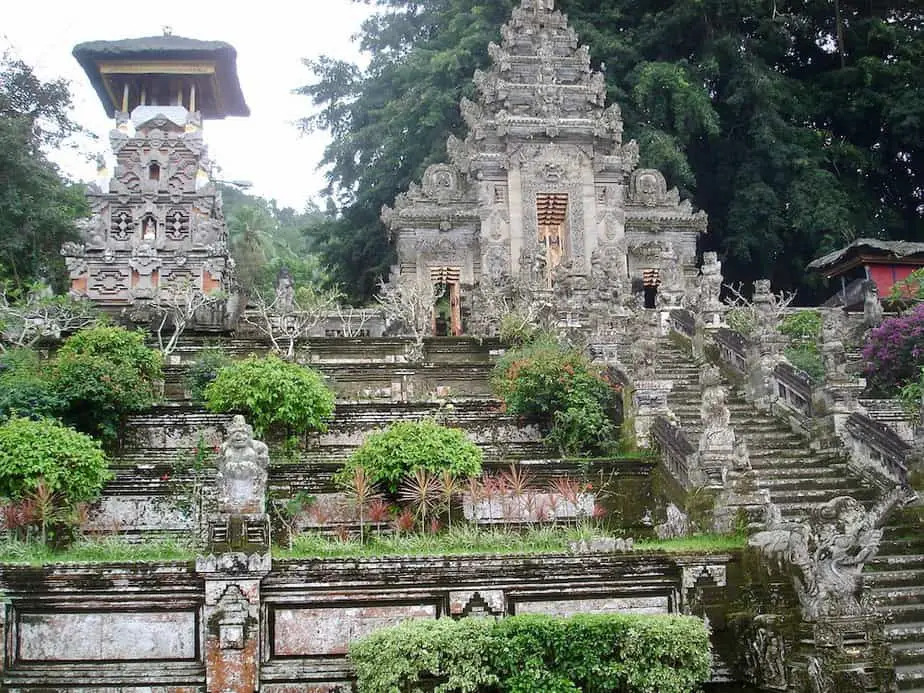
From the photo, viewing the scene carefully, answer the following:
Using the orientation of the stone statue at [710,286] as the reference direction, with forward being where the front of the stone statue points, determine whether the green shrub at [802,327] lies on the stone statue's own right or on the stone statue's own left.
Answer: on the stone statue's own left

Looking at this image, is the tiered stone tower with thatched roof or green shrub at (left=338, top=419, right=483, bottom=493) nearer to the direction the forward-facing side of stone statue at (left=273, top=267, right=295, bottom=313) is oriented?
the green shrub

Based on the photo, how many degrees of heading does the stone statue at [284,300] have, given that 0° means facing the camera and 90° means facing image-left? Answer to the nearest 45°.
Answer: approximately 0°

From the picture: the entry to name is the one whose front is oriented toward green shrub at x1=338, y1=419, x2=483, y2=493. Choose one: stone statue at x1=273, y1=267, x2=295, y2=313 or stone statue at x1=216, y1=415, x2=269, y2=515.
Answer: stone statue at x1=273, y1=267, x2=295, y2=313

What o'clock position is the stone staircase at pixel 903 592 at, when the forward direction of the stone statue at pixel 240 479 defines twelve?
The stone staircase is roughly at 9 o'clock from the stone statue.

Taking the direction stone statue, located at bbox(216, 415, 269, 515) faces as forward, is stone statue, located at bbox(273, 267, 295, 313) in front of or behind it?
behind

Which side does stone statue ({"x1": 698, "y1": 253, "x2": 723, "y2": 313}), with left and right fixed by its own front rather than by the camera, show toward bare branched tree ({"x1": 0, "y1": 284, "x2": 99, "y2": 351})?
right
